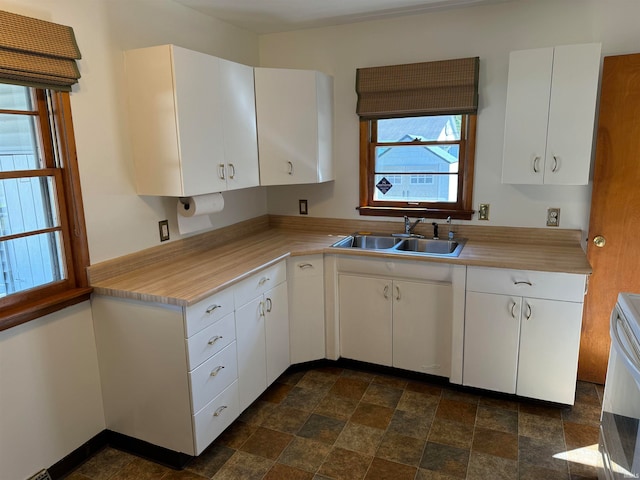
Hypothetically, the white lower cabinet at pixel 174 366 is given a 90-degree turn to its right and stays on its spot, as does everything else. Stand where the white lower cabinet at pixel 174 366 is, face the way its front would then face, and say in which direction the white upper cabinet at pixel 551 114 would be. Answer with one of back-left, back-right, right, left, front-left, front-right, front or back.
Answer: back-left

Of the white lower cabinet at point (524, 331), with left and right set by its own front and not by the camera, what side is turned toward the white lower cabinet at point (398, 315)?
right

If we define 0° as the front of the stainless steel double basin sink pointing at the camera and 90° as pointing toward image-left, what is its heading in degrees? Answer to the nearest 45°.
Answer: approximately 0°

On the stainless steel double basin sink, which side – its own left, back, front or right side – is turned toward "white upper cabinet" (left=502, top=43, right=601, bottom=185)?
left

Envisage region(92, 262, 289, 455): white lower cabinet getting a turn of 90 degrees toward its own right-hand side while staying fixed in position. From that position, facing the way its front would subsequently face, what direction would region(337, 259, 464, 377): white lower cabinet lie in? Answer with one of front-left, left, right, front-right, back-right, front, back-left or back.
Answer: back-left

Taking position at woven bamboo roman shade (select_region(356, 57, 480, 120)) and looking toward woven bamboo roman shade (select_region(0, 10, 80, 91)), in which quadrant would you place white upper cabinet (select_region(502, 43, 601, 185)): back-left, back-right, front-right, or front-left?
back-left

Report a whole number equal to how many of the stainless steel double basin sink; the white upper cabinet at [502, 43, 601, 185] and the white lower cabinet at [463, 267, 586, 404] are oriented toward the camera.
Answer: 3

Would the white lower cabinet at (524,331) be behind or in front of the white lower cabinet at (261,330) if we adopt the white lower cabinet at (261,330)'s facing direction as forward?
in front

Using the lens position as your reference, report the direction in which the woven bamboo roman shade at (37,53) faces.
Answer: facing the viewer and to the right of the viewer

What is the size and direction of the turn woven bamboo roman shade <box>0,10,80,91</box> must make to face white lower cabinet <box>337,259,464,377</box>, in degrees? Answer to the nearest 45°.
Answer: approximately 45° to its left

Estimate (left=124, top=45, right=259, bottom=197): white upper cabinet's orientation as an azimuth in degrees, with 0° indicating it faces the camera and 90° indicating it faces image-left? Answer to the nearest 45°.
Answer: approximately 315°
